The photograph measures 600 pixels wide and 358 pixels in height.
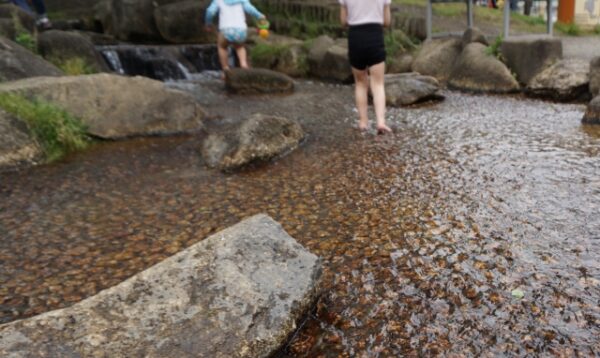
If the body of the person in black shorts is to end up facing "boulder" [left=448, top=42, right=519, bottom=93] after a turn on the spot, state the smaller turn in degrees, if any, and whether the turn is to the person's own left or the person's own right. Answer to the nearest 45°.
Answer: approximately 45° to the person's own right

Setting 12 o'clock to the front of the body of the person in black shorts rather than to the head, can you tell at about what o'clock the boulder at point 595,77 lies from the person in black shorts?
The boulder is roughly at 2 o'clock from the person in black shorts.

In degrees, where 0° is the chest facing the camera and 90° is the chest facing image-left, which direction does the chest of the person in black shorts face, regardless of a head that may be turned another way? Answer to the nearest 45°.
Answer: approximately 180°

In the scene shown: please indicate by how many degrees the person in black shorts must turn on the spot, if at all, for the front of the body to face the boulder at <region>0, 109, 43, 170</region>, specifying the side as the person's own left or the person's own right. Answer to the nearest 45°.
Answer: approximately 135° to the person's own left

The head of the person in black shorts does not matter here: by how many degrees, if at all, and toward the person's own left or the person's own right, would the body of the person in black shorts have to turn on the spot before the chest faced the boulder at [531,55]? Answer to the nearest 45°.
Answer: approximately 45° to the person's own right

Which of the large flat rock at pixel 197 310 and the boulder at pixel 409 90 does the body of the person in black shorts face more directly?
the boulder

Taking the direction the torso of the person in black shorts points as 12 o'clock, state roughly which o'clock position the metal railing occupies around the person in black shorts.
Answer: The metal railing is roughly at 1 o'clock from the person in black shorts.

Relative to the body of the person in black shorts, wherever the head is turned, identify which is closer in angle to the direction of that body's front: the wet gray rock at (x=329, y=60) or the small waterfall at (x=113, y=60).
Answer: the wet gray rock

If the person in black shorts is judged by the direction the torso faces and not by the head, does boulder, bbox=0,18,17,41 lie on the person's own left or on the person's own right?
on the person's own left

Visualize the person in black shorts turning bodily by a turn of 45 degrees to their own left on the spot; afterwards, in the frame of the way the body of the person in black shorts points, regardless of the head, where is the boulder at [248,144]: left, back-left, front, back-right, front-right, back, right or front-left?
left

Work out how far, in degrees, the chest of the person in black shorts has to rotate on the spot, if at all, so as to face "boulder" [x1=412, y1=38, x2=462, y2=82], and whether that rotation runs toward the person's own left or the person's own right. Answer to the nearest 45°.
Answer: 0° — they already face it

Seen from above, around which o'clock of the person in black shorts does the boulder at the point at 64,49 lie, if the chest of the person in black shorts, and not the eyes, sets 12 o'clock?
The boulder is roughly at 10 o'clock from the person in black shorts.

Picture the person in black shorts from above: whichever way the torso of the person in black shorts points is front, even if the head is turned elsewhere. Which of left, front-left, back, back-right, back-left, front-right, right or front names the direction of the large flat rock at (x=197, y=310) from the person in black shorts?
back
